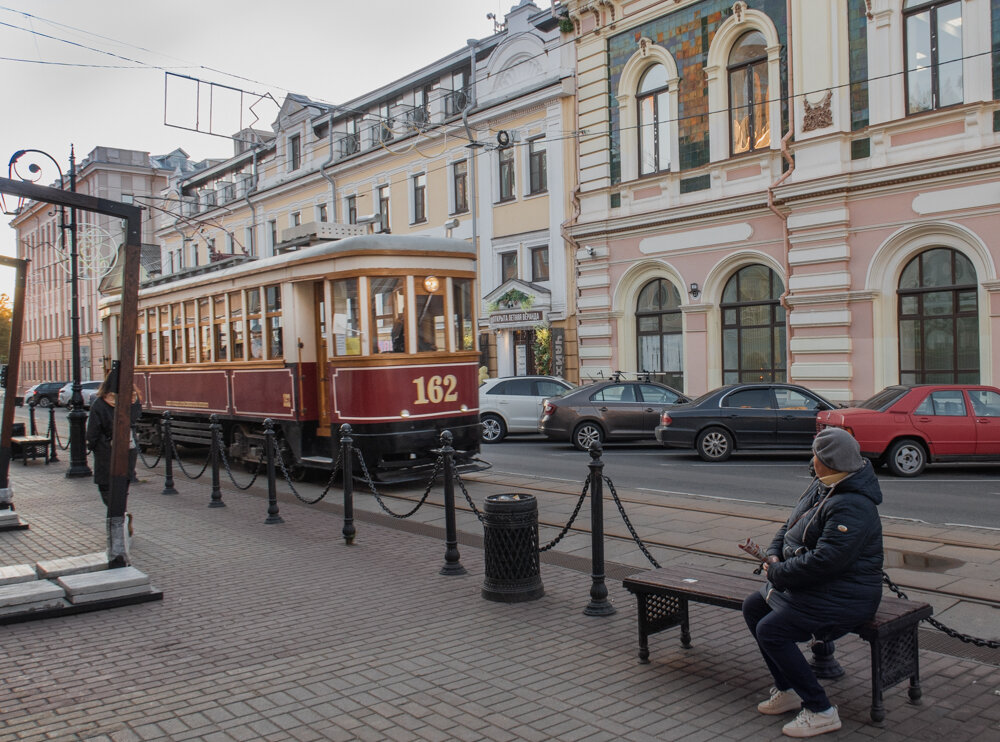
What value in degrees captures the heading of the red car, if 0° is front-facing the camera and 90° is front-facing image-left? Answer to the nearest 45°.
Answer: approximately 270°

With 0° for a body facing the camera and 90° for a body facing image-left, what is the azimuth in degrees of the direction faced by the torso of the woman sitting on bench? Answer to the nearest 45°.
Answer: approximately 90°

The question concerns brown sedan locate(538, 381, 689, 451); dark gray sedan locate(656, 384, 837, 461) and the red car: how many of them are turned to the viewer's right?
3

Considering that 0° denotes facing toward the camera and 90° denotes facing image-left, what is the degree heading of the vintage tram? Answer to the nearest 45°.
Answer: approximately 315°

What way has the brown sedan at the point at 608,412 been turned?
to the viewer's right

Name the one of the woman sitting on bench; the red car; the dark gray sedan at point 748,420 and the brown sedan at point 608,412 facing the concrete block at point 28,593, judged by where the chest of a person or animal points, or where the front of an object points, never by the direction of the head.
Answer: the woman sitting on bench
